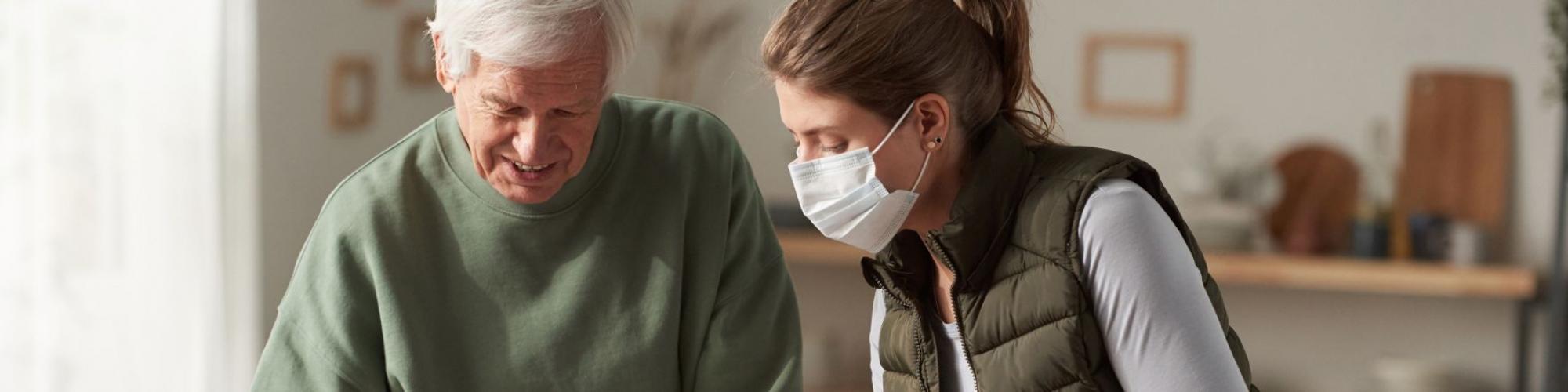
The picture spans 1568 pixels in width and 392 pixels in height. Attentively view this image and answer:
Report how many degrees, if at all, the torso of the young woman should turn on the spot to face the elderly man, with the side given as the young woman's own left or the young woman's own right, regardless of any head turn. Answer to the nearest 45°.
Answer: approximately 45° to the young woman's own right

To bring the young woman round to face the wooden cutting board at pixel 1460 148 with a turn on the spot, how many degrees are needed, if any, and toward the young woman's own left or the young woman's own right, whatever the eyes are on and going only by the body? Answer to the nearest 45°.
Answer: approximately 180°

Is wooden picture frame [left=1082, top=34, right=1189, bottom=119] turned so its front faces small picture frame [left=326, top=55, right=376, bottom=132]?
no

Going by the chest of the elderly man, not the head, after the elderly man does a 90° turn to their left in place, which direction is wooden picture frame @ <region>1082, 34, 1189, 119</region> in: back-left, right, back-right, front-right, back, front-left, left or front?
front-left

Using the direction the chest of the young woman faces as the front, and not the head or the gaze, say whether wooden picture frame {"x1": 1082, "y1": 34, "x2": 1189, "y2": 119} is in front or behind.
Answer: behind

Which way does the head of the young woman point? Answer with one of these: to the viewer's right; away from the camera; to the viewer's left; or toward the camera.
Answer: to the viewer's left

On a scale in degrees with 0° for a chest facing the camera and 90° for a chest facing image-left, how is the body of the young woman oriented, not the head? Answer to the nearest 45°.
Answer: approximately 45°

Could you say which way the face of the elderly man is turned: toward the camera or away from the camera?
toward the camera

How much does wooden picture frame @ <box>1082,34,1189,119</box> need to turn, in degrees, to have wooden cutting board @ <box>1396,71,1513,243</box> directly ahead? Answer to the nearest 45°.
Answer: approximately 90° to its left

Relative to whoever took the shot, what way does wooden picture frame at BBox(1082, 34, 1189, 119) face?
facing the viewer

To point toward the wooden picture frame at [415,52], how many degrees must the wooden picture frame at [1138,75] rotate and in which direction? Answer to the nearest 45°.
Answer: approximately 45° to its right

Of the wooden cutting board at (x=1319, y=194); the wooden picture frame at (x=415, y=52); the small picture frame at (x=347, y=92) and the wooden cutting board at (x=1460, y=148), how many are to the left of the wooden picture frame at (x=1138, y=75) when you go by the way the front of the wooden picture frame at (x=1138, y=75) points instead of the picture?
2

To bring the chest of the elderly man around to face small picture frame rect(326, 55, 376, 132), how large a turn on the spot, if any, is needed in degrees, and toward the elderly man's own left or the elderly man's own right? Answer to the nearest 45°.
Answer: approximately 180°
